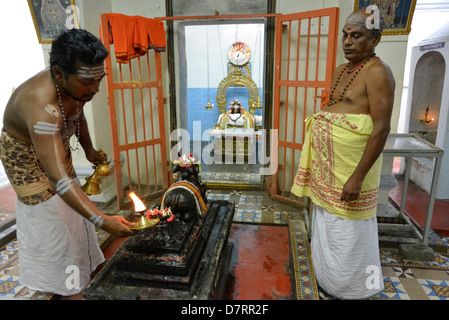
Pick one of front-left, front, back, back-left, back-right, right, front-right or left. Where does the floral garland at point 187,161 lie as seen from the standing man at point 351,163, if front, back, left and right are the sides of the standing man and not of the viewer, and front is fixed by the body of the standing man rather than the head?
front-right

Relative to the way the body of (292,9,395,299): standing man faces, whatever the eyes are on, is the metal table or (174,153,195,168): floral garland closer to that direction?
the floral garland

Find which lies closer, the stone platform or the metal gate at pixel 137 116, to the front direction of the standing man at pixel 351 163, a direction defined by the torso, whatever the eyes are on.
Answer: the stone platform

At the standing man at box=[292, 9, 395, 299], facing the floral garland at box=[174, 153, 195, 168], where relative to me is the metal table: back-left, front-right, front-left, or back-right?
back-right

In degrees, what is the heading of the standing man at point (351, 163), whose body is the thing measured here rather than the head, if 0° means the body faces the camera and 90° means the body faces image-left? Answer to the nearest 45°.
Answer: approximately 45°

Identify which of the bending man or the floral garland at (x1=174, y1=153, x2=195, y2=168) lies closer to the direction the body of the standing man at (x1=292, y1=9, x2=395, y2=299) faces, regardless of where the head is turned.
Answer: the bending man

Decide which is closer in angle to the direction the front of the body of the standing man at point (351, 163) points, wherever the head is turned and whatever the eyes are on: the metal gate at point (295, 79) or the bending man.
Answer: the bending man

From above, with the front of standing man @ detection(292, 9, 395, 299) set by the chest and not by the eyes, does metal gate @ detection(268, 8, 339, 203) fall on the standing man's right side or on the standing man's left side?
on the standing man's right side
